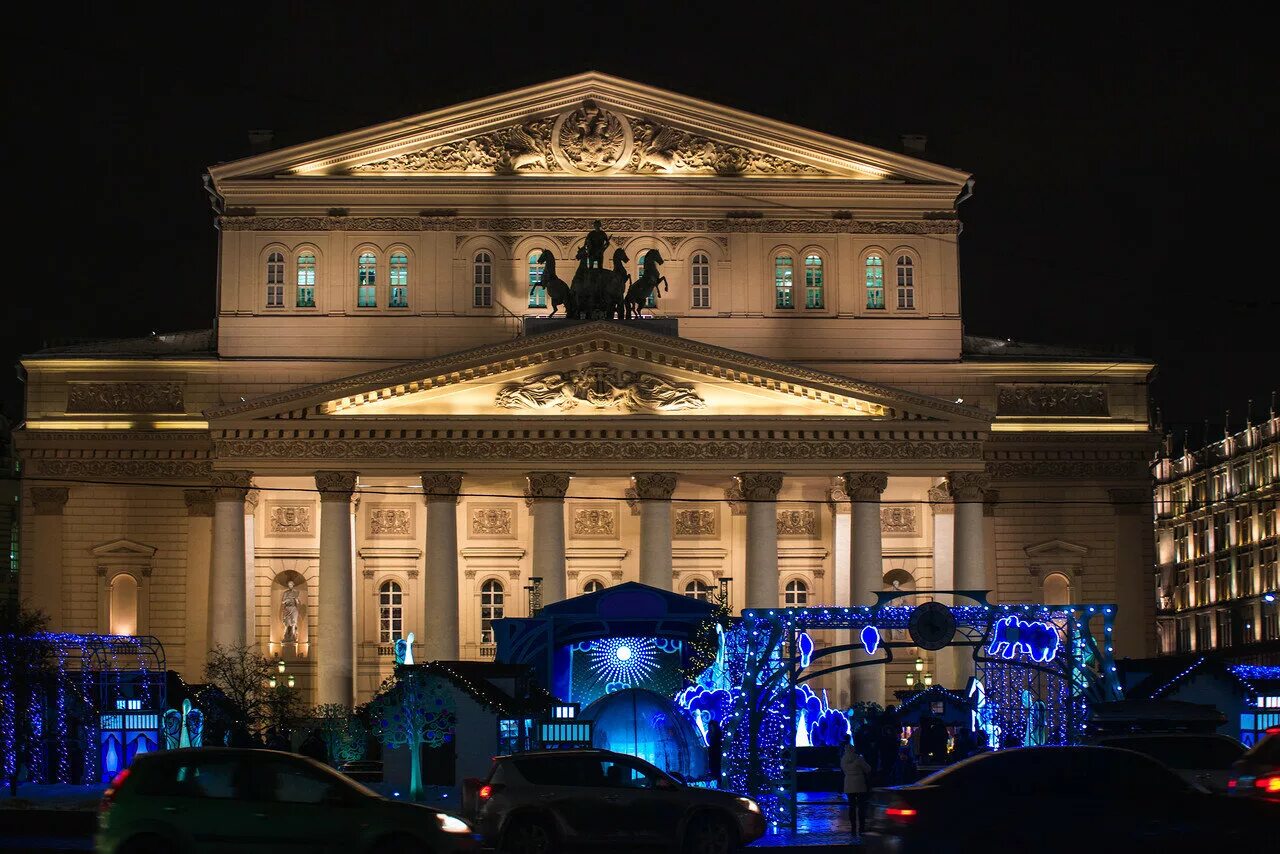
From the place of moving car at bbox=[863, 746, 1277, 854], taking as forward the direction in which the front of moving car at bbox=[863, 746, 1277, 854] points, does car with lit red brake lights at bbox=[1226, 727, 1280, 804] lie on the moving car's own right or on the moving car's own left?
on the moving car's own left

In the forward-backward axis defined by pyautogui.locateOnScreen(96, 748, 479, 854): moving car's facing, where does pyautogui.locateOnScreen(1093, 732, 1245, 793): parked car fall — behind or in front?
in front

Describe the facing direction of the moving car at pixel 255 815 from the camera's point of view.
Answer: facing to the right of the viewer

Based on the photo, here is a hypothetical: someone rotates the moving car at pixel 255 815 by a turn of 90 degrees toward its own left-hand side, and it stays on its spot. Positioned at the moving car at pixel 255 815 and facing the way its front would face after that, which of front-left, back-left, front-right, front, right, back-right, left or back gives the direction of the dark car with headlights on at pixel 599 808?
front-right

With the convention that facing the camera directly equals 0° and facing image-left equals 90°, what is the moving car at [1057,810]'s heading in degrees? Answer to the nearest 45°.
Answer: approximately 270°

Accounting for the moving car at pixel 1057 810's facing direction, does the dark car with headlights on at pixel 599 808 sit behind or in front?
behind

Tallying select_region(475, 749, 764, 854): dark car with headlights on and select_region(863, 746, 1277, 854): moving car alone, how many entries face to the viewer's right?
2

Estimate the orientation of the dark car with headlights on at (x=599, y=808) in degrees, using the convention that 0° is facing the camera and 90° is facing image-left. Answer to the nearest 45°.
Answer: approximately 270°

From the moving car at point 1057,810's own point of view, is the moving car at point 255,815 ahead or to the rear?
to the rear

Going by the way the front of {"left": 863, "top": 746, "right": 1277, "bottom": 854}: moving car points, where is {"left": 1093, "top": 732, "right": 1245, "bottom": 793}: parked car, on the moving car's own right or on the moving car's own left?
on the moving car's own left

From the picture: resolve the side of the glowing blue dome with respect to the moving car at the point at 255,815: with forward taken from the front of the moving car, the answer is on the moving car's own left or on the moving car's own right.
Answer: on the moving car's own left
